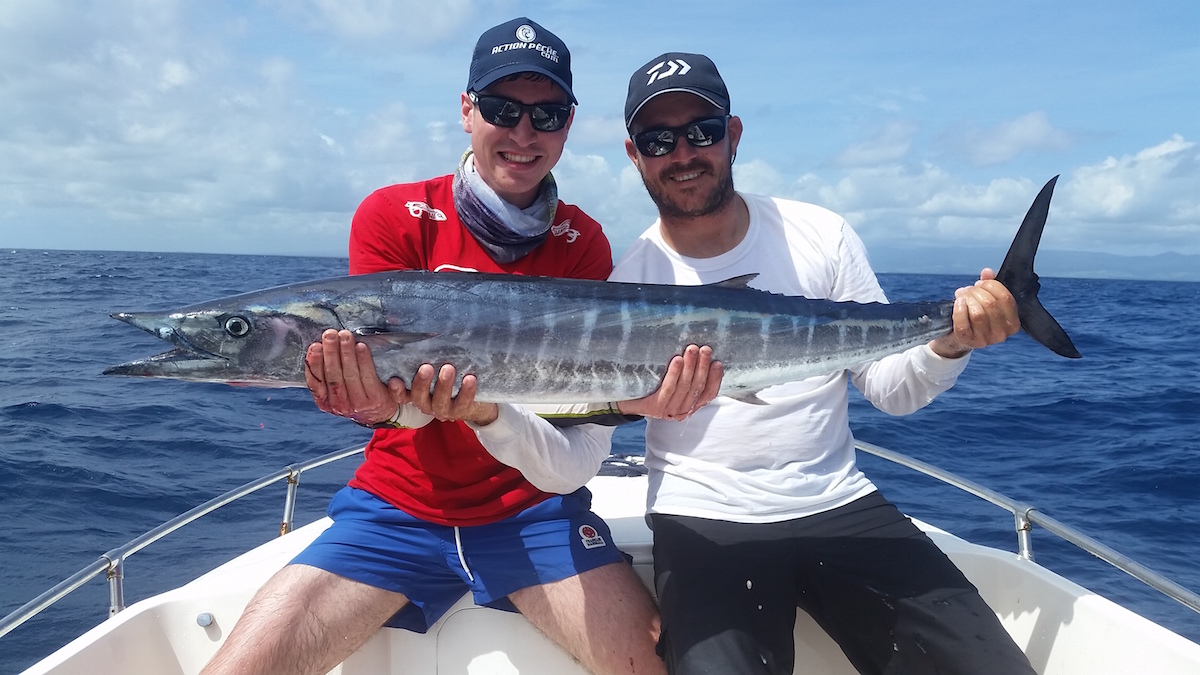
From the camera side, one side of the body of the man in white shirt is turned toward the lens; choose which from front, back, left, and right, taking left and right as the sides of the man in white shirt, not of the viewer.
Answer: front

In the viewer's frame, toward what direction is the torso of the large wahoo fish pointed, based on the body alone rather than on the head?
to the viewer's left

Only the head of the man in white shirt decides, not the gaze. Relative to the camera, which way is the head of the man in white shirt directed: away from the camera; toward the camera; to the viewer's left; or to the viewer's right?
toward the camera

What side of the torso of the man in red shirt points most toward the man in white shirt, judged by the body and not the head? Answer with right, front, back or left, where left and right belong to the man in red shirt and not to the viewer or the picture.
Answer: left

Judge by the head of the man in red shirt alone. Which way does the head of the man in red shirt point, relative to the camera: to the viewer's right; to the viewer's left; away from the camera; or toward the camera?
toward the camera

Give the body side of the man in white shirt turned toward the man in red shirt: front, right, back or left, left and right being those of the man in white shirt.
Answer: right

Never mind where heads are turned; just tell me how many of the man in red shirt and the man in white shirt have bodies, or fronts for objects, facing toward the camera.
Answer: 2

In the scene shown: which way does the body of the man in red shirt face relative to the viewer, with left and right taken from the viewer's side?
facing the viewer
